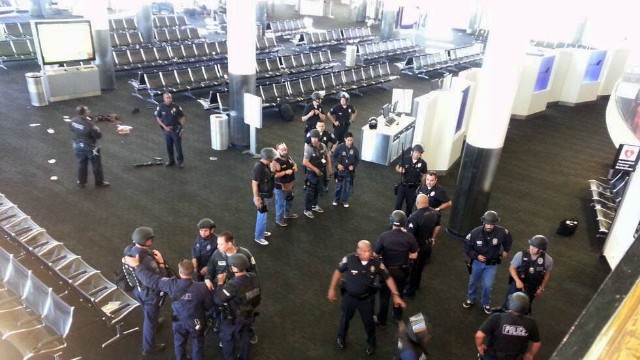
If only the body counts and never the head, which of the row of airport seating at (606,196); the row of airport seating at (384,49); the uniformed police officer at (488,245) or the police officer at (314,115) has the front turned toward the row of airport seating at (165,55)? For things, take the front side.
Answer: the row of airport seating at (606,196)

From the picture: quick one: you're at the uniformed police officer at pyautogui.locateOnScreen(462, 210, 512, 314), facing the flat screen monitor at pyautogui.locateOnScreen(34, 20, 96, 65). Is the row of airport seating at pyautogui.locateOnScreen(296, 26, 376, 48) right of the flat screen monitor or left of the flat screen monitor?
right

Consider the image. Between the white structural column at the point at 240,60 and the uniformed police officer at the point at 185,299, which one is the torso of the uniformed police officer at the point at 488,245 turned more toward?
the uniformed police officer

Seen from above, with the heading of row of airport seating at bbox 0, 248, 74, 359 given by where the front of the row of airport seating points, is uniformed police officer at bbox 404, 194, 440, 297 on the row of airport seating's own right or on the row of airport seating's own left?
on the row of airport seating's own left

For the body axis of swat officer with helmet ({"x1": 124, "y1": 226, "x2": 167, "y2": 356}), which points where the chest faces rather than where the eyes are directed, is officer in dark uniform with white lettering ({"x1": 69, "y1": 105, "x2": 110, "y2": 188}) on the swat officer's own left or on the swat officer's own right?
on the swat officer's own left

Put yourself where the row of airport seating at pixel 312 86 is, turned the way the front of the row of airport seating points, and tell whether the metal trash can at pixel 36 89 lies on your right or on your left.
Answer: on your right

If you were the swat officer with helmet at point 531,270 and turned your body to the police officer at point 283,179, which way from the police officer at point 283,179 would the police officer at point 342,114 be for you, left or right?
right
